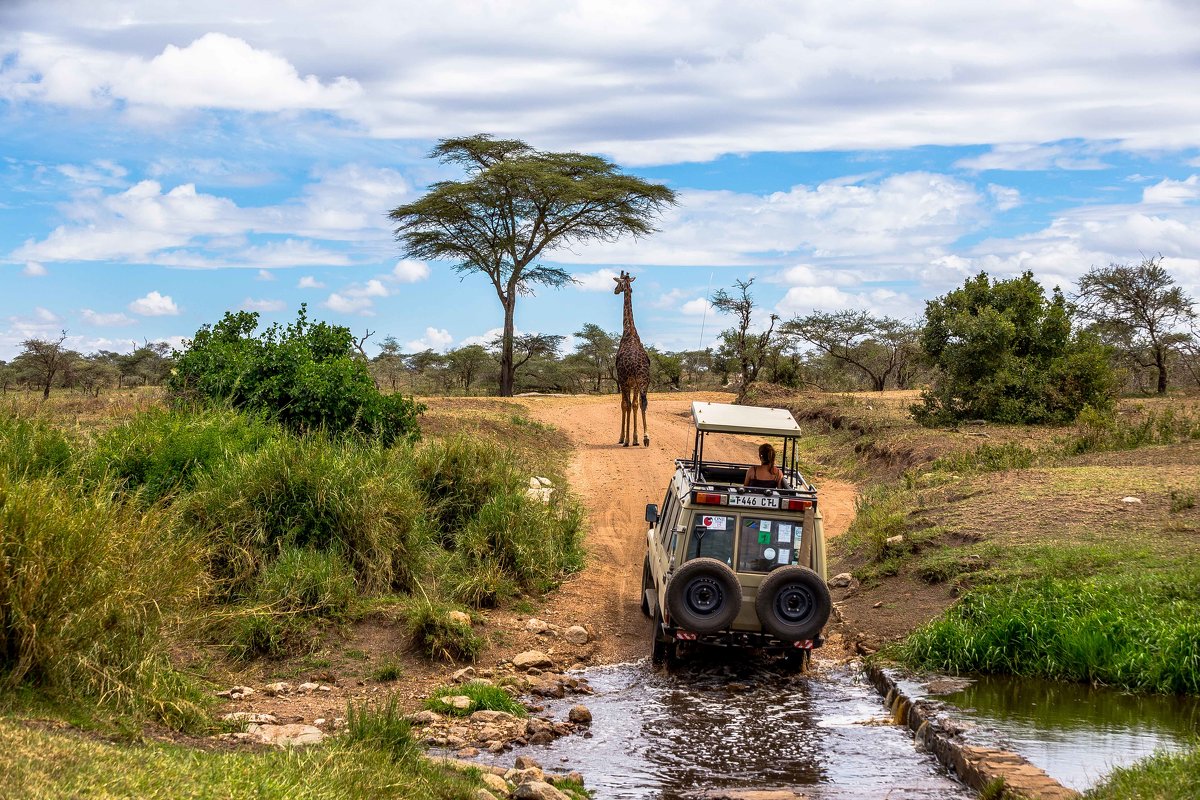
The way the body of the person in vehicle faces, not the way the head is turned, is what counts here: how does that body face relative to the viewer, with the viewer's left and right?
facing away from the viewer

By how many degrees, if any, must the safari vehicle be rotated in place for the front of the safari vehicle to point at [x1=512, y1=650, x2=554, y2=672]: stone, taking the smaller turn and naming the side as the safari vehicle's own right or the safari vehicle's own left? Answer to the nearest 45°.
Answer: approximately 90° to the safari vehicle's own left

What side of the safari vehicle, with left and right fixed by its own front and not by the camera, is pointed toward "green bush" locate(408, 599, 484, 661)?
left

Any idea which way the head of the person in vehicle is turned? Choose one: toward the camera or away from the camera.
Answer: away from the camera

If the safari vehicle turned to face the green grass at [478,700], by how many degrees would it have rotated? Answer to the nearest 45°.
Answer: approximately 135° to its left

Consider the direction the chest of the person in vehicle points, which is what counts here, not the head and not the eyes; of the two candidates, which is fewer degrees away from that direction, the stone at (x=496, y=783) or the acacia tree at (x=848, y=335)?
the acacia tree

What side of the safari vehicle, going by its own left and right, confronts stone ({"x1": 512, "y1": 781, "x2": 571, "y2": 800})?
back

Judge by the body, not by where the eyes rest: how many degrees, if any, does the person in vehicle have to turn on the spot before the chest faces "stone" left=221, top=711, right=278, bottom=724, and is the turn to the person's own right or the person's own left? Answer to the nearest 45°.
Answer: approximately 135° to the person's own left

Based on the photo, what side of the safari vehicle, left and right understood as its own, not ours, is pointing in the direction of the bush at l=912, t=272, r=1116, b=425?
front

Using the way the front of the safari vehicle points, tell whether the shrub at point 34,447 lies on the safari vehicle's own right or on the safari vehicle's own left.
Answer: on the safari vehicle's own left

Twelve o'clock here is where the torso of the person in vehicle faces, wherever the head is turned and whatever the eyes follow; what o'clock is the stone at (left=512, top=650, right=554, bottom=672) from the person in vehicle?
The stone is roughly at 8 o'clock from the person in vehicle.

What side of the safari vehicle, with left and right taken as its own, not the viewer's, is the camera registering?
back
